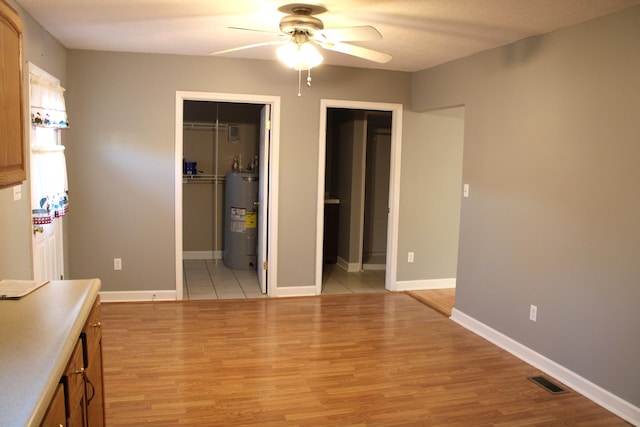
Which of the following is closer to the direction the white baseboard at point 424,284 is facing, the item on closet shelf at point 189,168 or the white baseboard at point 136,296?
the white baseboard

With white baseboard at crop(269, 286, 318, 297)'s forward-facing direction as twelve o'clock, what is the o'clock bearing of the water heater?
The water heater is roughly at 5 o'clock from the white baseboard.

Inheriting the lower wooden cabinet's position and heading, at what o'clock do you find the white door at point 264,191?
The white door is roughly at 10 o'clock from the lower wooden cabinet.

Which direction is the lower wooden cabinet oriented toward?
to the viewer's right

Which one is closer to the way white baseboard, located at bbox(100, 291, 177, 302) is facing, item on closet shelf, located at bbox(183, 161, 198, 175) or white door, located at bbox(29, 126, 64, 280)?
the white door

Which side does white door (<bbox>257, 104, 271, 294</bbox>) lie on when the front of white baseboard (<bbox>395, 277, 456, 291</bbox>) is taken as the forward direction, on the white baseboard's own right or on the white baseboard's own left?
on the white baseboard's own right

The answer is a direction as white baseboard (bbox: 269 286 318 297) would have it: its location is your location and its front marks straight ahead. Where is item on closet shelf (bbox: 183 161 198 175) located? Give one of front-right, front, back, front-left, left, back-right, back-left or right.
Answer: back-right

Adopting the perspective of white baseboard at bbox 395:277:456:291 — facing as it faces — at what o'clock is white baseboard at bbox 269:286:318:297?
white baseboard at bbox 269:286:318:297 is roughly at 2 o'clock from white baseboard at bbox 395:277:456:291.

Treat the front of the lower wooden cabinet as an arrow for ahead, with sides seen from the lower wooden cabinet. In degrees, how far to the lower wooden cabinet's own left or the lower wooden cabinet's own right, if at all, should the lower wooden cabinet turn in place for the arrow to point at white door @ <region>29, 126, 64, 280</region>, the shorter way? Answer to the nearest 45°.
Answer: approximately 90° to the lower wooden cabinet's own left

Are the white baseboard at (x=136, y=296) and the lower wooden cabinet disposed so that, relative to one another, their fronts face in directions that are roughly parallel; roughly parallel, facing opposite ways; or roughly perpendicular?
roughly perpendicular

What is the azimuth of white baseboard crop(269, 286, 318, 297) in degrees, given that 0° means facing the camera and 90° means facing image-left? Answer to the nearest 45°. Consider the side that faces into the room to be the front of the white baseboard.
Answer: approximately 0°

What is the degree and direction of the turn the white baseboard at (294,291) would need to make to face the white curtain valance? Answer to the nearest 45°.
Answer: approximately 45° to its right
